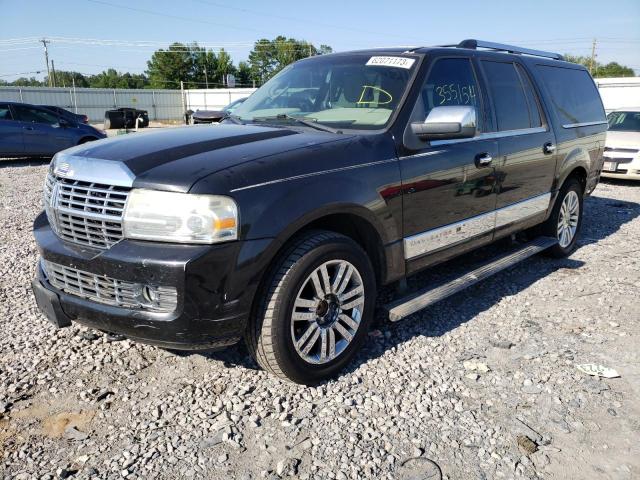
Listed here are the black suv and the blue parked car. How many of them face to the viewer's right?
1

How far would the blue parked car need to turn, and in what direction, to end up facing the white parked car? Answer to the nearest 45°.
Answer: approximately 45° to its right

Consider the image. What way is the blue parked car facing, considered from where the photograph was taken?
facing to the right of the viewer

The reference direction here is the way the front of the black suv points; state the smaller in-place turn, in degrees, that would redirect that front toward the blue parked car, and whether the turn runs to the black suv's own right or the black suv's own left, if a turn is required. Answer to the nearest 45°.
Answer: approximately 90° to the black suv's own right

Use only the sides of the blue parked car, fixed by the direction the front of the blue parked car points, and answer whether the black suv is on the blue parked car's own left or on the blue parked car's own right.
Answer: on the blue parked car's own right

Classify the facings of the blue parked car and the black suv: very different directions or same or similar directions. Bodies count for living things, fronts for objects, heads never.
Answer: very different directions

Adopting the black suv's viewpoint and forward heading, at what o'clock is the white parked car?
The white parked car is roughly at 6 o'clock from the black suv.

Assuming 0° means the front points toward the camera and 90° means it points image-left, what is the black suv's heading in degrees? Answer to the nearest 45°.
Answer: approximately 45°

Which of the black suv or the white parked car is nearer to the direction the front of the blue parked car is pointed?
the white parked car
